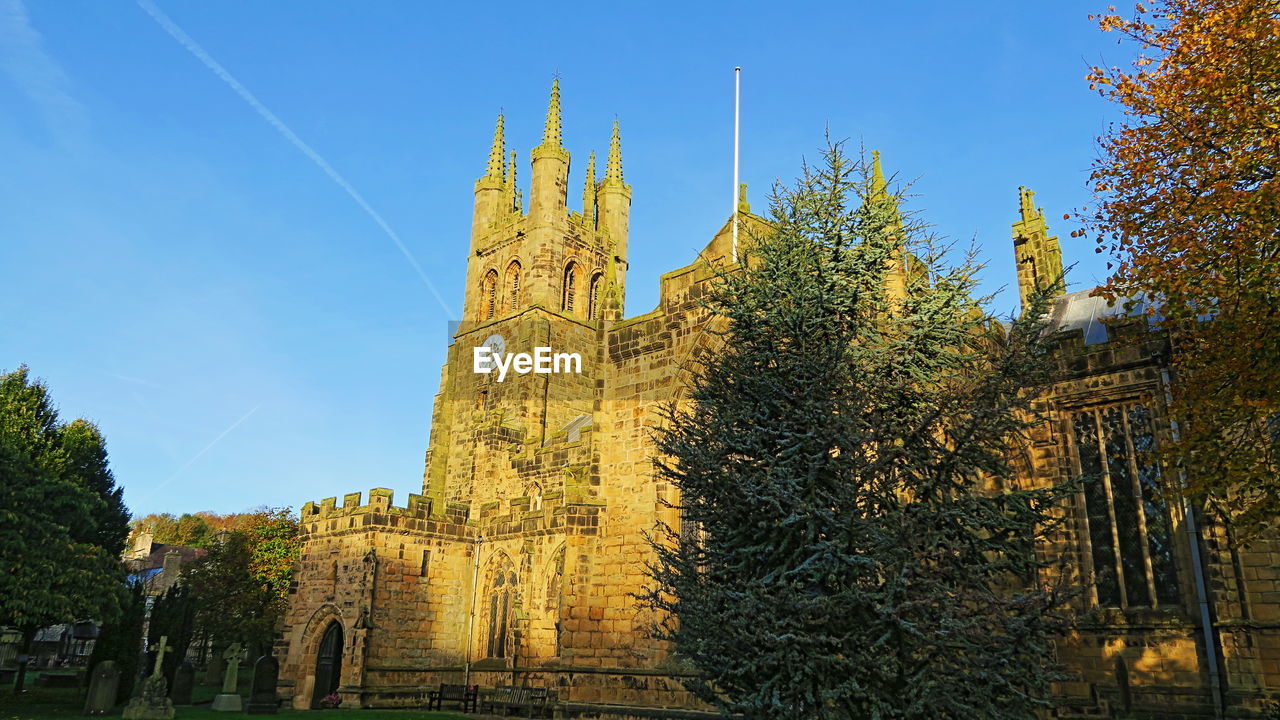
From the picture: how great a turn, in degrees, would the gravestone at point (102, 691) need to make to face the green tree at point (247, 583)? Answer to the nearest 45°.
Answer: approximately 180°

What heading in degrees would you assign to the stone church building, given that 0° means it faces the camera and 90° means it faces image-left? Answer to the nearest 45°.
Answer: approximately 45°

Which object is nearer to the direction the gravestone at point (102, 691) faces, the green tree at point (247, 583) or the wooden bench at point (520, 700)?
the wooden bench

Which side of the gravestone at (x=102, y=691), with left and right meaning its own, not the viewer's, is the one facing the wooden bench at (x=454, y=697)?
left

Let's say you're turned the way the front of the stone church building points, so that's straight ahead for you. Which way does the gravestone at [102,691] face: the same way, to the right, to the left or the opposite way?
to the left

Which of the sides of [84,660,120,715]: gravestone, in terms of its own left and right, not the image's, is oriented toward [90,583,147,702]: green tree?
back

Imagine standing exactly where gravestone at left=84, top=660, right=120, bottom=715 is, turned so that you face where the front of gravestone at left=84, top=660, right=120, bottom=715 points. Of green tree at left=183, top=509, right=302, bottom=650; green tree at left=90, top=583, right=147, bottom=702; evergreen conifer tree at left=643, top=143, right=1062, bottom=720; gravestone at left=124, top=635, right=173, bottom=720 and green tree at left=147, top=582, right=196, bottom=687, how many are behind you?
3

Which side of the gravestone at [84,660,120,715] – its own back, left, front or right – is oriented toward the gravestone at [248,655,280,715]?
left

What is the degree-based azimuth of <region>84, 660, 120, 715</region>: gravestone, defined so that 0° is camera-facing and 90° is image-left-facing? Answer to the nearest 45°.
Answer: approximately 0°
